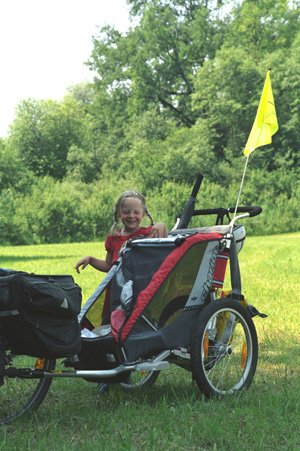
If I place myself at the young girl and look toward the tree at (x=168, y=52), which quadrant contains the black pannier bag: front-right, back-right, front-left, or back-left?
back-left

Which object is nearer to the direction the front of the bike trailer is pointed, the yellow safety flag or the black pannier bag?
the black pannier bag

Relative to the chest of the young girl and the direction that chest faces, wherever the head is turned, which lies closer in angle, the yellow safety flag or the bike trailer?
the bike trailer

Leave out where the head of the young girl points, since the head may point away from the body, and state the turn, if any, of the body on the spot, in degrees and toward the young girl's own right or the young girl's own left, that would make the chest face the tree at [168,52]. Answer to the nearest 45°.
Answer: approximately 180°

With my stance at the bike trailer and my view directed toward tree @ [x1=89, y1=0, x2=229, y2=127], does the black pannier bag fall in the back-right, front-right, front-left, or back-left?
back-left

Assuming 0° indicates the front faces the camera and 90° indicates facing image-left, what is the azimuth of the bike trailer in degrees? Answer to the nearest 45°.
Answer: approximately 45°

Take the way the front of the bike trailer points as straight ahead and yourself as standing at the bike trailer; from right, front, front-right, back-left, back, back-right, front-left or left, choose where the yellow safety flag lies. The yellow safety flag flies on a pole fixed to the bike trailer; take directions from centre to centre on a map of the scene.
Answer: back

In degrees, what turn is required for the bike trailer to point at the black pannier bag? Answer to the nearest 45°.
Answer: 0° — it already faces it

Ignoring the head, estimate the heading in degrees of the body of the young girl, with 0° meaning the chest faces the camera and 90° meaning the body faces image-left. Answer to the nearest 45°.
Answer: approximately 0°

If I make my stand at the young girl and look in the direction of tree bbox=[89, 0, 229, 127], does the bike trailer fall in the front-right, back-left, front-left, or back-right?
back-right

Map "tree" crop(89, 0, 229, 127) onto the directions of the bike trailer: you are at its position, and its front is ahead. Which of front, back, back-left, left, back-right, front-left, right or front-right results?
back-right

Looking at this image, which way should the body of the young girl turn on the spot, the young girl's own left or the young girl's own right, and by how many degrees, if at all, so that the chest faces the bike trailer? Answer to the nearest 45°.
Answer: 0° — they already face it
